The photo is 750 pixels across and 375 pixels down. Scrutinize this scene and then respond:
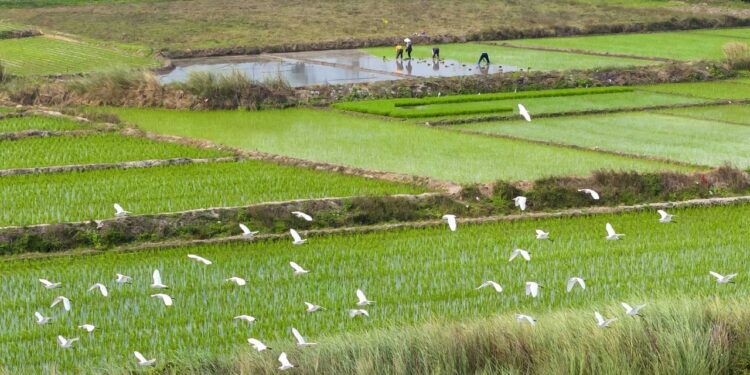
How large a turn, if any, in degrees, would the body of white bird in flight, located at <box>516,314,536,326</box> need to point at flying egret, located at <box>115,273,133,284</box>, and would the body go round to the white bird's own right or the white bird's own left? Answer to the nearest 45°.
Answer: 0° — it already faces it

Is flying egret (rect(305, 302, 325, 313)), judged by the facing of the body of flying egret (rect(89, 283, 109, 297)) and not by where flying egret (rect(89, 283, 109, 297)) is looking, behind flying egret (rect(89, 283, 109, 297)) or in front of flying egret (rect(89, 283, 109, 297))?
behind

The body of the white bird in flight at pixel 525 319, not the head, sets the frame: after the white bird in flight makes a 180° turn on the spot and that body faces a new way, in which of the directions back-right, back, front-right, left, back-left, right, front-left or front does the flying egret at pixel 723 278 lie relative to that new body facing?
front-left

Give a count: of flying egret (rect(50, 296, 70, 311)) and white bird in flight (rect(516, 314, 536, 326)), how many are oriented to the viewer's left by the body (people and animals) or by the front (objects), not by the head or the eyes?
2

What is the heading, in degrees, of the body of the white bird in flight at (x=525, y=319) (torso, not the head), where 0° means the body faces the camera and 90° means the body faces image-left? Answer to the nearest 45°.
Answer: approximately 90°

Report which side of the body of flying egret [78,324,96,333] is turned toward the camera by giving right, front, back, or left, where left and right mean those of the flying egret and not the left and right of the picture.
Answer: left

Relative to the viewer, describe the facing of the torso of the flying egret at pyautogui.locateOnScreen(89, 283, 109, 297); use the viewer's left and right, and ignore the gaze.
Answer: facing to the left of the viewer

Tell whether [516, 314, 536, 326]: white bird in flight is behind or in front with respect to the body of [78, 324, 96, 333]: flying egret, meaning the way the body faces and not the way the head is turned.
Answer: behind
